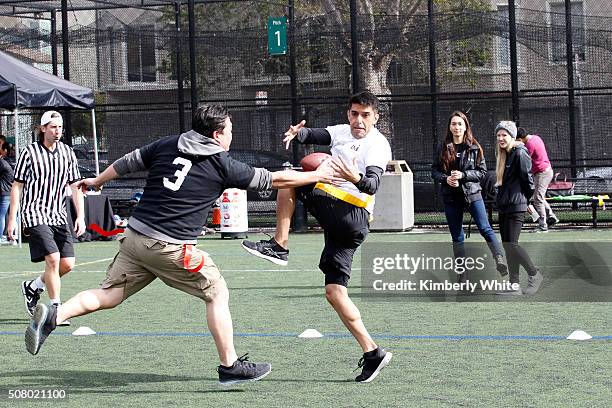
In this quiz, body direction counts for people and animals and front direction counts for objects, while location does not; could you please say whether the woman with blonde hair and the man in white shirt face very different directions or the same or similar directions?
same or similar directions

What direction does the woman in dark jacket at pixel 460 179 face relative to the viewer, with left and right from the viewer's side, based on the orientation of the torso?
facing the viewer

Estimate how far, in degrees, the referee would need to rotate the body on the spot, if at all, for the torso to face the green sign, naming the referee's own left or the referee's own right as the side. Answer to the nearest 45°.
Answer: approximately 135° to the referee's own left

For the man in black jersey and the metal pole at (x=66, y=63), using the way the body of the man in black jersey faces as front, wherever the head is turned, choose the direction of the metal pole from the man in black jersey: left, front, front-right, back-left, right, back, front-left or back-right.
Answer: front-left

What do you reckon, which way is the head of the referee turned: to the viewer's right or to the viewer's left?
to the viewer's right

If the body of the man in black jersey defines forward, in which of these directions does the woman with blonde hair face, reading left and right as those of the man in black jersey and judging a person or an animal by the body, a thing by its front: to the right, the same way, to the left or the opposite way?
the opposite way

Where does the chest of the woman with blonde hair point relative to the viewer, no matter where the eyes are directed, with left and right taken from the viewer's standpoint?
facing the viewer and to the left of the viewer

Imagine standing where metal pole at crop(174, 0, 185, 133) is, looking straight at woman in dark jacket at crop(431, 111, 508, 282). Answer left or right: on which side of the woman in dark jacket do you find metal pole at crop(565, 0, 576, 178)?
left

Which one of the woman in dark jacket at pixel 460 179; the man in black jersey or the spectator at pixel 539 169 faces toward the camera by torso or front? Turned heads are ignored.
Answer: the woman in dark jacket

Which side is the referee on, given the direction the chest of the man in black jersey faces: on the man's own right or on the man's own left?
on the man's own left

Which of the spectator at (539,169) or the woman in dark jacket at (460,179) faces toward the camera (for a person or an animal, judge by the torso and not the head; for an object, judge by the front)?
the woman in dark jacket

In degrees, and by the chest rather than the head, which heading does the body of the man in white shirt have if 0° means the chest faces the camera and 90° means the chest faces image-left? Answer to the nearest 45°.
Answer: approximately 45°

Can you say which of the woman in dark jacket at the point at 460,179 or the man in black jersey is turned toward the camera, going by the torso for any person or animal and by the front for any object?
the woman in dark jacket

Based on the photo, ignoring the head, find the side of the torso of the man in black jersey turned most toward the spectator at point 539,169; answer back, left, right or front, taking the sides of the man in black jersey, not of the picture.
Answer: front

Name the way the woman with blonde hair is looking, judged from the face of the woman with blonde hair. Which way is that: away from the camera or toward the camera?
toward the camera
